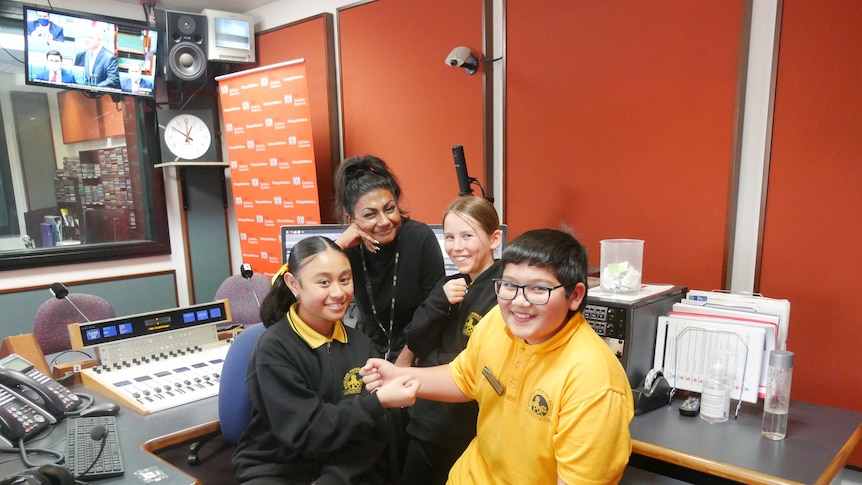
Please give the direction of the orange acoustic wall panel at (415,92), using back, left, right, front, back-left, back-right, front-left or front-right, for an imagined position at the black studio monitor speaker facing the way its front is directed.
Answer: front-left

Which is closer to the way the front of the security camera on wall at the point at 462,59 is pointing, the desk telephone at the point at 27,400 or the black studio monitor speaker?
the desk telephone

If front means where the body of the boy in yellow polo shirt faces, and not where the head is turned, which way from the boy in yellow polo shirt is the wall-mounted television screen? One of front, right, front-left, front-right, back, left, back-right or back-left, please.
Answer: right

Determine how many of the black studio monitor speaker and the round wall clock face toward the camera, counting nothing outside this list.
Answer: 2

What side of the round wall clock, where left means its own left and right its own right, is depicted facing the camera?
front

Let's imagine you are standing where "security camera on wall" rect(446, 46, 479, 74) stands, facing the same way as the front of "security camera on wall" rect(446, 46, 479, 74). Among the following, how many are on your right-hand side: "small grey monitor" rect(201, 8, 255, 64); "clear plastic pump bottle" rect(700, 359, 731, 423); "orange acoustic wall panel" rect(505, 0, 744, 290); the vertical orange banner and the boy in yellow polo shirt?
2

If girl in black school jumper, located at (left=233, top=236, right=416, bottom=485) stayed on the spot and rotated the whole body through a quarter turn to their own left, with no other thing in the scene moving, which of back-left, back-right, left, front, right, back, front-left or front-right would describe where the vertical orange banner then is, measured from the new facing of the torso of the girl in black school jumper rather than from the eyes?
front-left

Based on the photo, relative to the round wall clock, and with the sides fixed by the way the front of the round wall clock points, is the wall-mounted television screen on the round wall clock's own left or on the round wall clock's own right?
on the round wall clock's own right

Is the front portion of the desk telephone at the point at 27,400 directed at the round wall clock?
no

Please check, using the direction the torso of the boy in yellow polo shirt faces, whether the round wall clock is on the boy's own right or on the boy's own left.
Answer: on the boy's own right

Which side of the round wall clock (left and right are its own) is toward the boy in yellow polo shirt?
front

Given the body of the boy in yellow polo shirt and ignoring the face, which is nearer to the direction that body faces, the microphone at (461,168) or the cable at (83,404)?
the cable

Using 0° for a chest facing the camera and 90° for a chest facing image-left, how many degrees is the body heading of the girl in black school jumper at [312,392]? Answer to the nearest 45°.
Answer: approximately 315°

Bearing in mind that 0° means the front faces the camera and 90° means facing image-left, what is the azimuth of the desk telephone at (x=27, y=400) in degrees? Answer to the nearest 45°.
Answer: approximately 315°

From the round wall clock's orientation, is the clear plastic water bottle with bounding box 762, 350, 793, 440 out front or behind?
out front

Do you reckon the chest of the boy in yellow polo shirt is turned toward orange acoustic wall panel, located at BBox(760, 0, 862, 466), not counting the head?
no

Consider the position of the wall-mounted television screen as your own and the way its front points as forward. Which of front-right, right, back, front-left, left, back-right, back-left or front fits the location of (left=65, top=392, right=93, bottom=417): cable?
front-right

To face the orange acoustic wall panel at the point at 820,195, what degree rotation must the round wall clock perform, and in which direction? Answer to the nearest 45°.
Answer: approximately 45° to its left
